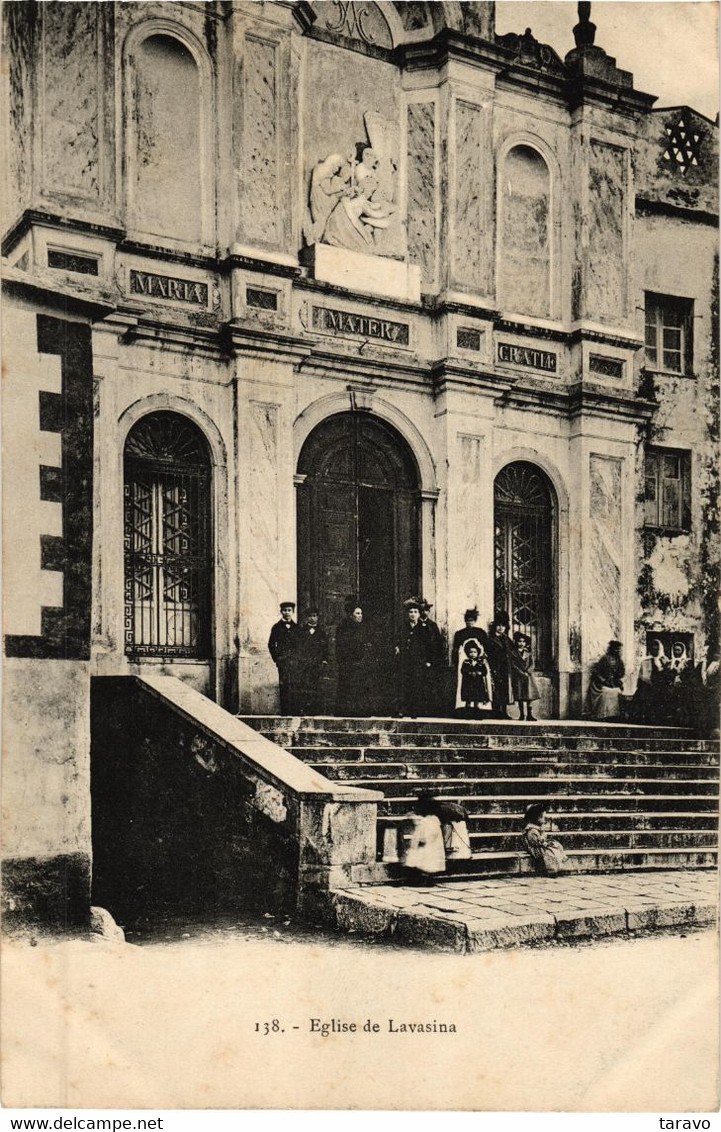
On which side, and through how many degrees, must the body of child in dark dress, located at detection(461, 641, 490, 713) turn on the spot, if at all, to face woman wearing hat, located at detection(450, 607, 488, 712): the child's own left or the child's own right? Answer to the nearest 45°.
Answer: approximately 180°

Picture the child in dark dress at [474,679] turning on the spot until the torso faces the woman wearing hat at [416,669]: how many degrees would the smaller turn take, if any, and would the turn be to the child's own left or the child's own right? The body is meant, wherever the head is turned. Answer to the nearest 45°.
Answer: approximately 45° to the child's own right

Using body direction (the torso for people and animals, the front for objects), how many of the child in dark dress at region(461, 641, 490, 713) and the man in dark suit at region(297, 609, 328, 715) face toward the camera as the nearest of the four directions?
2
